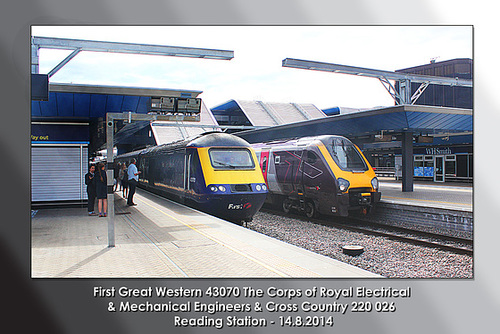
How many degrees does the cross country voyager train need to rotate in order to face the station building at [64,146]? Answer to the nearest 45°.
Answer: approximately 135° to its right

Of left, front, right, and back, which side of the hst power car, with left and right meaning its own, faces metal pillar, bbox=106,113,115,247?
right

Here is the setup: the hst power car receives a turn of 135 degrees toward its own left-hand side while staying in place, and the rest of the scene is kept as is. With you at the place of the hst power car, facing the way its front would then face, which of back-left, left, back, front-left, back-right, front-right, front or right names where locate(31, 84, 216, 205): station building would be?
left

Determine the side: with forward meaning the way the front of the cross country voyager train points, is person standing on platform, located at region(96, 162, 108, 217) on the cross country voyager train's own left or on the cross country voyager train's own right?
on the cross country voyager train's own right

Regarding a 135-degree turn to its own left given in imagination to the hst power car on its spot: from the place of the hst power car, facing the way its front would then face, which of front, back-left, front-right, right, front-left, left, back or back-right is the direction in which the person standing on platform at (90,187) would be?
left

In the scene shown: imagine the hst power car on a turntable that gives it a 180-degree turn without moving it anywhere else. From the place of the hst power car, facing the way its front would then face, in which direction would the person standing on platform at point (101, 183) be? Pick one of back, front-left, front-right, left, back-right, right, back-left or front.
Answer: front-left

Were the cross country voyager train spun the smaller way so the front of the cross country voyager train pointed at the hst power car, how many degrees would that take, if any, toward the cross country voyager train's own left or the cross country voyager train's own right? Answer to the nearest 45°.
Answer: approximately 135° to the cross country voyager train's own right
